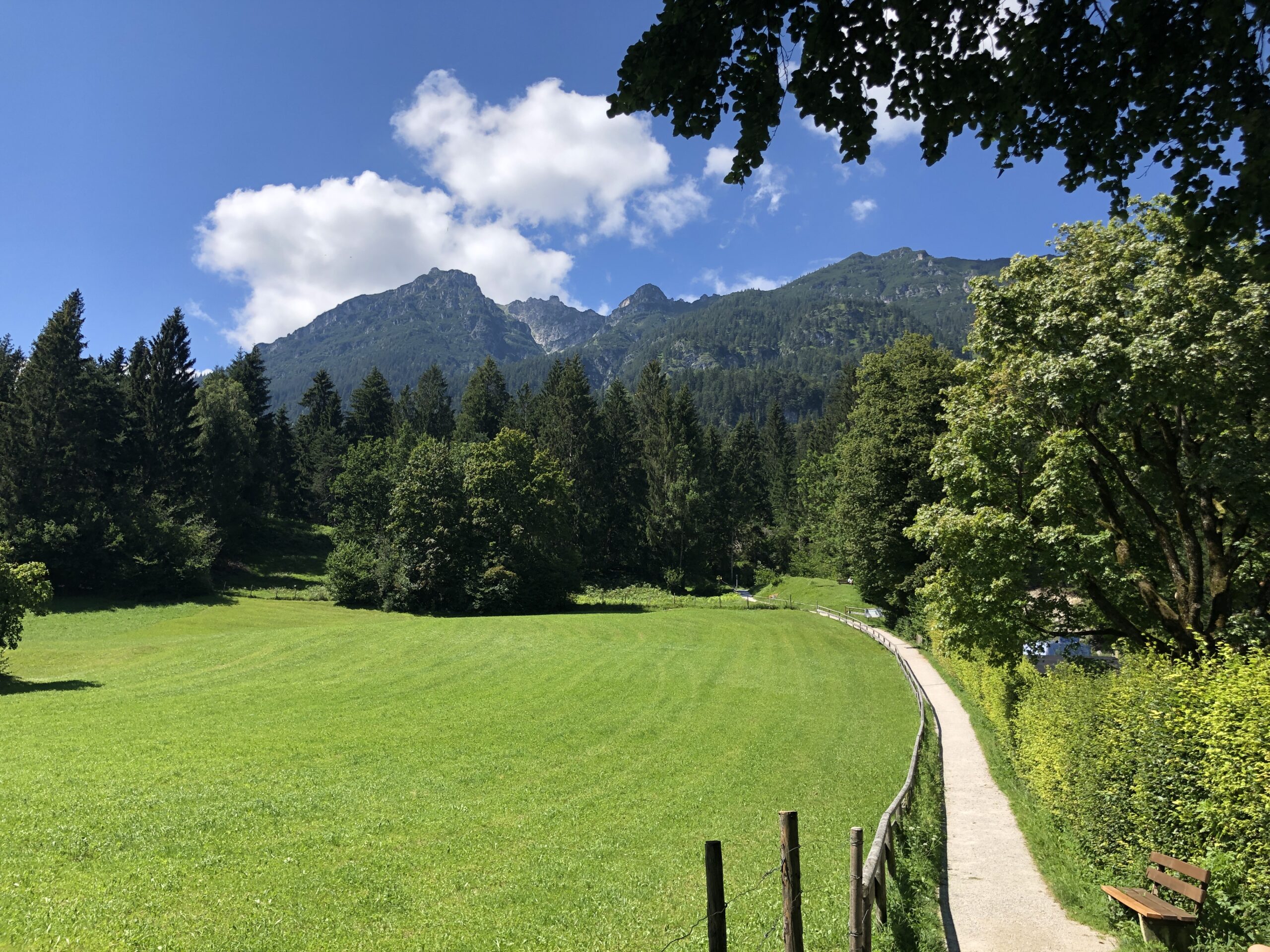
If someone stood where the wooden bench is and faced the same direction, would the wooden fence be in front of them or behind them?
in front

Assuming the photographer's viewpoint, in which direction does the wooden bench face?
facing the viewer and to the left of the viewer

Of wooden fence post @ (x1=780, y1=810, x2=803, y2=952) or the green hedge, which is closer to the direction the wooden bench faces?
the wooden fence post

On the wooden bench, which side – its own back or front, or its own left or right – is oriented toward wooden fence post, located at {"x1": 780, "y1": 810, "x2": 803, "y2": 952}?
front

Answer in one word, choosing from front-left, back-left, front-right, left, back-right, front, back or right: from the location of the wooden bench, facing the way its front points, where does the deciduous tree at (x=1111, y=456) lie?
back-right

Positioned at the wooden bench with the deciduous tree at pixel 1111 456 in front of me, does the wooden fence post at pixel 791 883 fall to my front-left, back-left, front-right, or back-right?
back-left

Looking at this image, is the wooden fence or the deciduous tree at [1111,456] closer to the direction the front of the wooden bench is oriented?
the wooden fence
